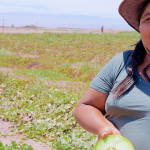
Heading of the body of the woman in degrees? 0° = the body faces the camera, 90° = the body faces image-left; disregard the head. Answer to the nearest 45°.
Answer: approximately 0°
